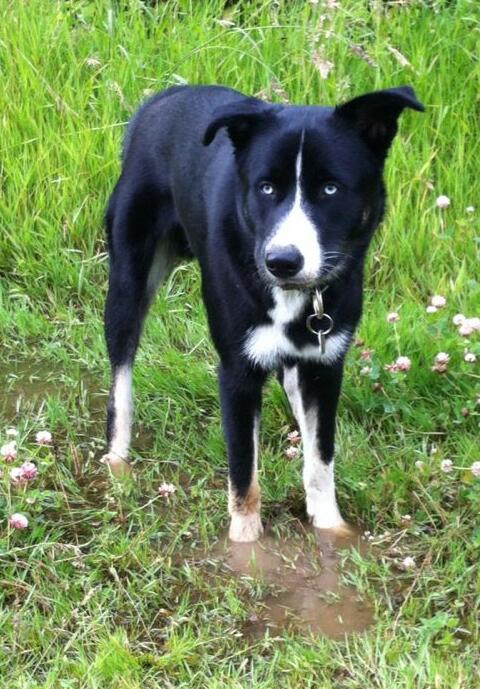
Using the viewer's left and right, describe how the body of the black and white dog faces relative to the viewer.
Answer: facing the viewer and to the right of the viewer

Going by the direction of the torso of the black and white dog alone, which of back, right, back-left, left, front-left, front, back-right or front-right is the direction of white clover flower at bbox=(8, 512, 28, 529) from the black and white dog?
right

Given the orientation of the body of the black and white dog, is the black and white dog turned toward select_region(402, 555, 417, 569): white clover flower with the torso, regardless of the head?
yes

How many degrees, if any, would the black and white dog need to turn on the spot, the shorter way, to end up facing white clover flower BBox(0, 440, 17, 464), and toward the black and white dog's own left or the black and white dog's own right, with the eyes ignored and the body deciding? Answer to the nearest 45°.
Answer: approximately 90° to the black and white dog's own right
